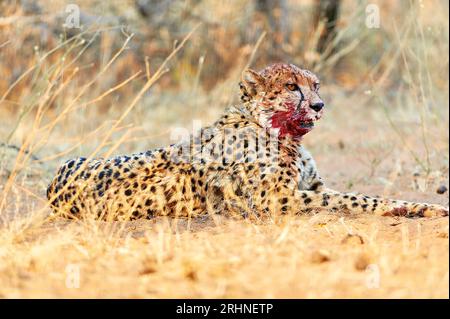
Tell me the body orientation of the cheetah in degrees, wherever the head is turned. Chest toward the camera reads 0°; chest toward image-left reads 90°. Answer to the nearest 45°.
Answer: approximately 270°
